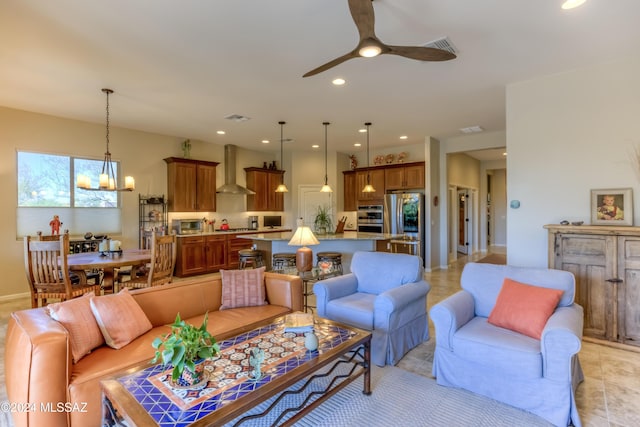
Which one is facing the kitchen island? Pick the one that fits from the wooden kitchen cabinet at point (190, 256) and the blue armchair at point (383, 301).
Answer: the wooden kitchen cabinet

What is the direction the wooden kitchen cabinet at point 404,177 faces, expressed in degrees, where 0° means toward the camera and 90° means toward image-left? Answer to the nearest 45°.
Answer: approximately 45°

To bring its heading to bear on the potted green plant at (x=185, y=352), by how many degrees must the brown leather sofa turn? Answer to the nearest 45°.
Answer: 0° — it already faces it

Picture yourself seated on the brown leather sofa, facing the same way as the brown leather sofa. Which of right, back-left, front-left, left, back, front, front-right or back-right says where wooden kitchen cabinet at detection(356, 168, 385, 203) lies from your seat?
left

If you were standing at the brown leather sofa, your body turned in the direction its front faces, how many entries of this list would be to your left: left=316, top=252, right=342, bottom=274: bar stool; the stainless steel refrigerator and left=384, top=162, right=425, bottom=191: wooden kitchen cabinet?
3

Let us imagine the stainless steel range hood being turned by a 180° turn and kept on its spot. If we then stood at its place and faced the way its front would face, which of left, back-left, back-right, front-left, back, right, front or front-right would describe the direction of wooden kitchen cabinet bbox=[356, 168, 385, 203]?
back-right

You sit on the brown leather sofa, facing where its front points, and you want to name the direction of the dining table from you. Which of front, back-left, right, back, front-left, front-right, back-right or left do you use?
back-left

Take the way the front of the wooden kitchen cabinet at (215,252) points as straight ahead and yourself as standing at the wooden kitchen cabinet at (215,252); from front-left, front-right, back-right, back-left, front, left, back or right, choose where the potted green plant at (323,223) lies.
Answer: front-left

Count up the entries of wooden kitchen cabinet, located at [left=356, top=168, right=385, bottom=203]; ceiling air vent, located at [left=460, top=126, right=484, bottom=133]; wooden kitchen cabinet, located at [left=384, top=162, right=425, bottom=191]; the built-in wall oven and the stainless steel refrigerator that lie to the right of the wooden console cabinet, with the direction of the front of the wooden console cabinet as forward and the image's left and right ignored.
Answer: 5

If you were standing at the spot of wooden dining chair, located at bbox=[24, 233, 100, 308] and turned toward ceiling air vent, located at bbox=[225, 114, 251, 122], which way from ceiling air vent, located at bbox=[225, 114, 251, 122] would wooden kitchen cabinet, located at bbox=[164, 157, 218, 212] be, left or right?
left

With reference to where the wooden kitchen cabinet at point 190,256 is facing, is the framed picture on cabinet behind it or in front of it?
in front

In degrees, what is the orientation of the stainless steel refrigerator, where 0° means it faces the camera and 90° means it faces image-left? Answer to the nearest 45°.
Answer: approximately 45°

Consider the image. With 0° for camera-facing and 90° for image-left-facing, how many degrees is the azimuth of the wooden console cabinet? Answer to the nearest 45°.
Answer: approximately 45°

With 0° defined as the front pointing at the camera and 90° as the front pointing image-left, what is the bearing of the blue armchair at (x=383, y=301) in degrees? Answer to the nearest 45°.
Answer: approximately 45°
